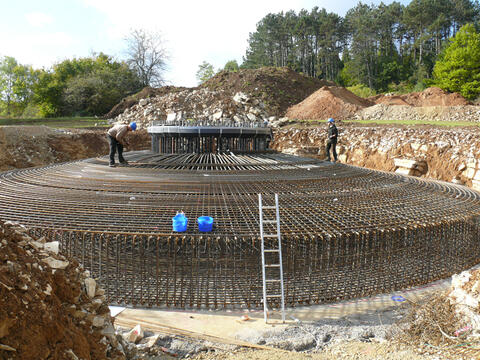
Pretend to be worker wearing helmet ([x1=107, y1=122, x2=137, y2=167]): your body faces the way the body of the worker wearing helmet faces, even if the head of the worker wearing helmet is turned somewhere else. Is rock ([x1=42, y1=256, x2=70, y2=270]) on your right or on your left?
on your right

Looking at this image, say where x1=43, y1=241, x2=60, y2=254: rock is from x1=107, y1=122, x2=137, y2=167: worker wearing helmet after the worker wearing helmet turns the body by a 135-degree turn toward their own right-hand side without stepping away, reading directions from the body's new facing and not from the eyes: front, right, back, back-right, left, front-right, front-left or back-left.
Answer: front-left

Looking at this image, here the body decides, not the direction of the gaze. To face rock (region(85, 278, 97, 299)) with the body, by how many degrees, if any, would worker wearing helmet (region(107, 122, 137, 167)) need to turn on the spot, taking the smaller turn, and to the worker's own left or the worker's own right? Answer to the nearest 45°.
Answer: approximately 90° to the worker's own right

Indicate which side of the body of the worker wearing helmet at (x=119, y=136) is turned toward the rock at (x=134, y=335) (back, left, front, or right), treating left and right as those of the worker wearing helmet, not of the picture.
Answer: right

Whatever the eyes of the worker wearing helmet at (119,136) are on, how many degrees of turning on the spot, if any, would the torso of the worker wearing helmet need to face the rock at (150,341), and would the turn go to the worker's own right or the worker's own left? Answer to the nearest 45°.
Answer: approximately 90° to the worker's own right

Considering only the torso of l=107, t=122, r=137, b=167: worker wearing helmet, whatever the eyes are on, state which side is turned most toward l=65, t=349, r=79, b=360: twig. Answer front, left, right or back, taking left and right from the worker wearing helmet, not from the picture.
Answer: right

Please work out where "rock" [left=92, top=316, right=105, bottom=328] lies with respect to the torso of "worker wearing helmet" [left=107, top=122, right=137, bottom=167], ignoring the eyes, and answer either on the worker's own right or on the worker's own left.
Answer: on the worker's own right

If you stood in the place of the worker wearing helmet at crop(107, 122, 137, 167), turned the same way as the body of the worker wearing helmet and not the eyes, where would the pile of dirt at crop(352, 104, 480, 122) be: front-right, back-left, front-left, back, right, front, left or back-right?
front-left

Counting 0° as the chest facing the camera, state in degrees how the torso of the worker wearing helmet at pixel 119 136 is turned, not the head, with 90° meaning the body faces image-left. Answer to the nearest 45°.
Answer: approximately 270°

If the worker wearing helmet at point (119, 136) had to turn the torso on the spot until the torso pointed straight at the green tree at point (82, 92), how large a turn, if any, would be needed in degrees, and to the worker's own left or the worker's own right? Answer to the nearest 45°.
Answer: approximately 90° to the worker's own left

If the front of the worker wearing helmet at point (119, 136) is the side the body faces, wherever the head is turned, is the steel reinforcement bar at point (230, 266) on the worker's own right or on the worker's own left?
on the worker's own right

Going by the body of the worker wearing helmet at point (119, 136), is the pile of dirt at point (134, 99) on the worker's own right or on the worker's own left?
on the worker's own left
